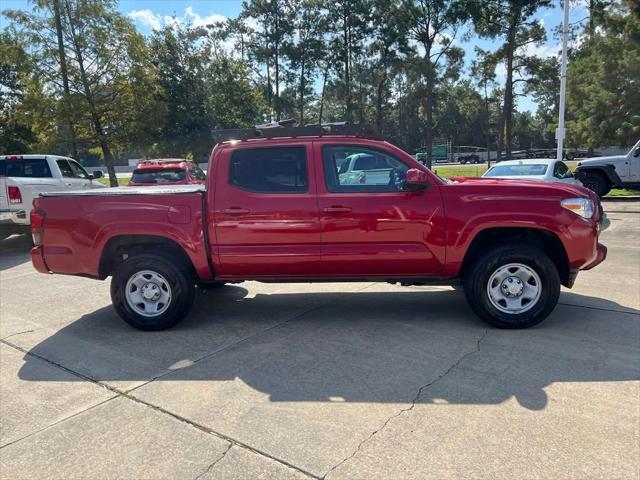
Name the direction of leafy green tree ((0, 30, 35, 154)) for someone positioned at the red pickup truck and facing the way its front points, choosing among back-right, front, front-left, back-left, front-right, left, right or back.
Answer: back-left

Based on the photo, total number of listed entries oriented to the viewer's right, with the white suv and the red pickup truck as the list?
1

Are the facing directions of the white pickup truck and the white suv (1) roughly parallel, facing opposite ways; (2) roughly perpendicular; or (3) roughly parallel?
roughly perpendicular

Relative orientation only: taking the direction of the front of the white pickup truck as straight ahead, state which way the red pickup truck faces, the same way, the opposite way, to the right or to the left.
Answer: to the right

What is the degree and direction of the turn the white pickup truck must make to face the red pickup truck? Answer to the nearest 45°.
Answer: approximately 135° to its right

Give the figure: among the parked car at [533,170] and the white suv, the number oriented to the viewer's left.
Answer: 1

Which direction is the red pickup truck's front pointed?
to the viewer's right

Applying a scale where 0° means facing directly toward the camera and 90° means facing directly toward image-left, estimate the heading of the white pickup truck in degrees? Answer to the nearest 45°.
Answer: approximately 225°

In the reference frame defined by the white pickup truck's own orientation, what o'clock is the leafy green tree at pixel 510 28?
The leafy green tree is roughly at 1 o'clock from the white pickup truck.

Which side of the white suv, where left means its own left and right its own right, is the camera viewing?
left

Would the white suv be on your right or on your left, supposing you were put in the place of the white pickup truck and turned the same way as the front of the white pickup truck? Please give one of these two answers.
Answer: on your right

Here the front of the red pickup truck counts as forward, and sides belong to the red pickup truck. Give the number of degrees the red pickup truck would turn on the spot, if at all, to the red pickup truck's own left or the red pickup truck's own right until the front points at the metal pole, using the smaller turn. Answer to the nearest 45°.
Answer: approximately 45° to the red pickup truck's own left

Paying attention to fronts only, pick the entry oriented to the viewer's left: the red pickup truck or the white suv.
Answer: the white suv
